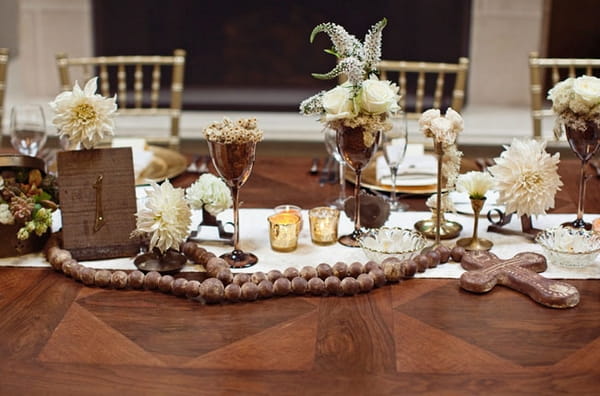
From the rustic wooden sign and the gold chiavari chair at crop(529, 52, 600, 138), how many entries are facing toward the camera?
2

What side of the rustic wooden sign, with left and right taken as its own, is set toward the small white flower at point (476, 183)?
left

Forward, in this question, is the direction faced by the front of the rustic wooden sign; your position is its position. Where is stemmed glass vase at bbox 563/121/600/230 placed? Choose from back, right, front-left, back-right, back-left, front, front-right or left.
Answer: left

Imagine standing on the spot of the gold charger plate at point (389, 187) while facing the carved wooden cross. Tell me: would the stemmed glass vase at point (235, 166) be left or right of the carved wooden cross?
right

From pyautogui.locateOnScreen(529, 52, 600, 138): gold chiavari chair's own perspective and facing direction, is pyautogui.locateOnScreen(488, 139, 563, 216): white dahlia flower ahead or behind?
ahead

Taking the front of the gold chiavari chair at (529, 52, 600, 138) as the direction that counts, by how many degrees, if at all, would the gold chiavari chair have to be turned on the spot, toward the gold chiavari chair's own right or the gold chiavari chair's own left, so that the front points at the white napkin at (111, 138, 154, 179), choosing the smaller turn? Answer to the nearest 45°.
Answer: approximately 45° to the gold chiavari chair's own right

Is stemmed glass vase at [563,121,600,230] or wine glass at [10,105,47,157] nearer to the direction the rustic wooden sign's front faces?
the stemmed glass vase

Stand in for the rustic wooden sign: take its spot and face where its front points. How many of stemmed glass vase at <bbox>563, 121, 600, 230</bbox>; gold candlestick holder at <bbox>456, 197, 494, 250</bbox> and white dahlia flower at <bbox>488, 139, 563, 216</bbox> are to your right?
0

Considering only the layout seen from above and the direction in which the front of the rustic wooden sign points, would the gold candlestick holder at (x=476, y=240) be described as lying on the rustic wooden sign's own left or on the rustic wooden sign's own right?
on the rustic wooden sign's own left

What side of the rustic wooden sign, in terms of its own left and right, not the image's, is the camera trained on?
front

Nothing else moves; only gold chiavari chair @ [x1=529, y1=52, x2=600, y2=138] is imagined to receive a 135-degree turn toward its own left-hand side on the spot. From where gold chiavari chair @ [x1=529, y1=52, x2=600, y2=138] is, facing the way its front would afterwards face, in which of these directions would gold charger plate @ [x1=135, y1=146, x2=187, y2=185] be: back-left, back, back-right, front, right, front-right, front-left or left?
back

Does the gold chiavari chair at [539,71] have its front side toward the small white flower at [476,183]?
yes

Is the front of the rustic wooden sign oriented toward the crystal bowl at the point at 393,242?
no

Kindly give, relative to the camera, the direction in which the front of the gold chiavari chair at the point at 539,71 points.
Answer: facing the viewer

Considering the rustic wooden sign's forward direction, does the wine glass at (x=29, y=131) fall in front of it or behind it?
behind

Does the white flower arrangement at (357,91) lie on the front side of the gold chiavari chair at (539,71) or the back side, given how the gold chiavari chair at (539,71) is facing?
on the front side
